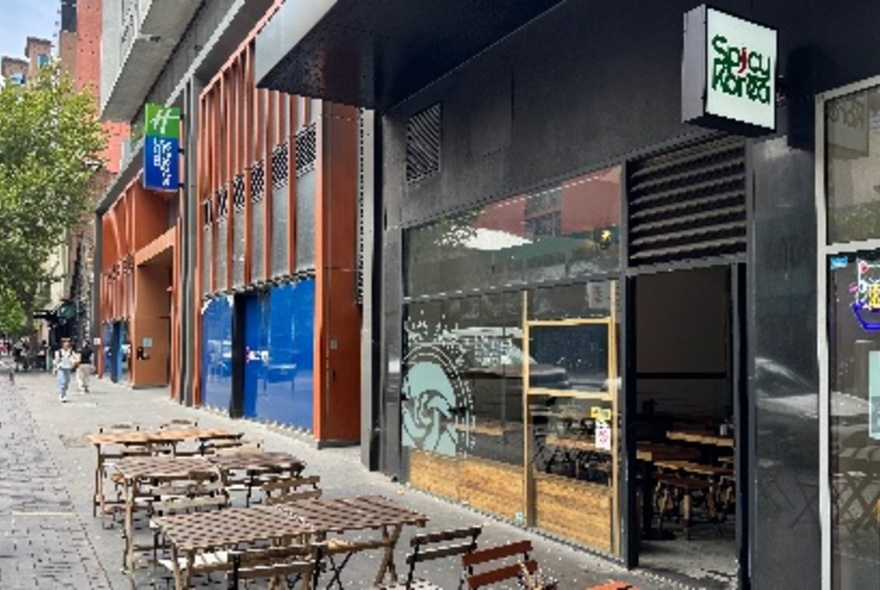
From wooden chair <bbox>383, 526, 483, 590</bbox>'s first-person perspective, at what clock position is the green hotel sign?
The green hotel sign is roughly at 1 o'clock from the wooden chair.

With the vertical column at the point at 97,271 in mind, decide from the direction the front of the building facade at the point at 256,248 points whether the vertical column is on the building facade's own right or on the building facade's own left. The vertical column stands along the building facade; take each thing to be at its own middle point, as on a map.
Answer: on the building facade's own right

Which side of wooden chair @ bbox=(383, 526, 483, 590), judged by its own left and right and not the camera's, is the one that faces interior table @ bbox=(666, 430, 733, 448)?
right

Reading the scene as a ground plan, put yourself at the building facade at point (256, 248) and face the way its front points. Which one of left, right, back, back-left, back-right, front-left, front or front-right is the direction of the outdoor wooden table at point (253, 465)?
front-left

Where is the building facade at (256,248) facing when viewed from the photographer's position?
facing the viewer and to the left of the viewer

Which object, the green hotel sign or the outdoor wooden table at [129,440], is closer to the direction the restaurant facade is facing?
the outdoor wooden table

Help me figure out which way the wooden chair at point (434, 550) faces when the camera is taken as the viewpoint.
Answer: facing away from the viewer and to the left of the viewer

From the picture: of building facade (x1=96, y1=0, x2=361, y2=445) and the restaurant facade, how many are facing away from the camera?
0
